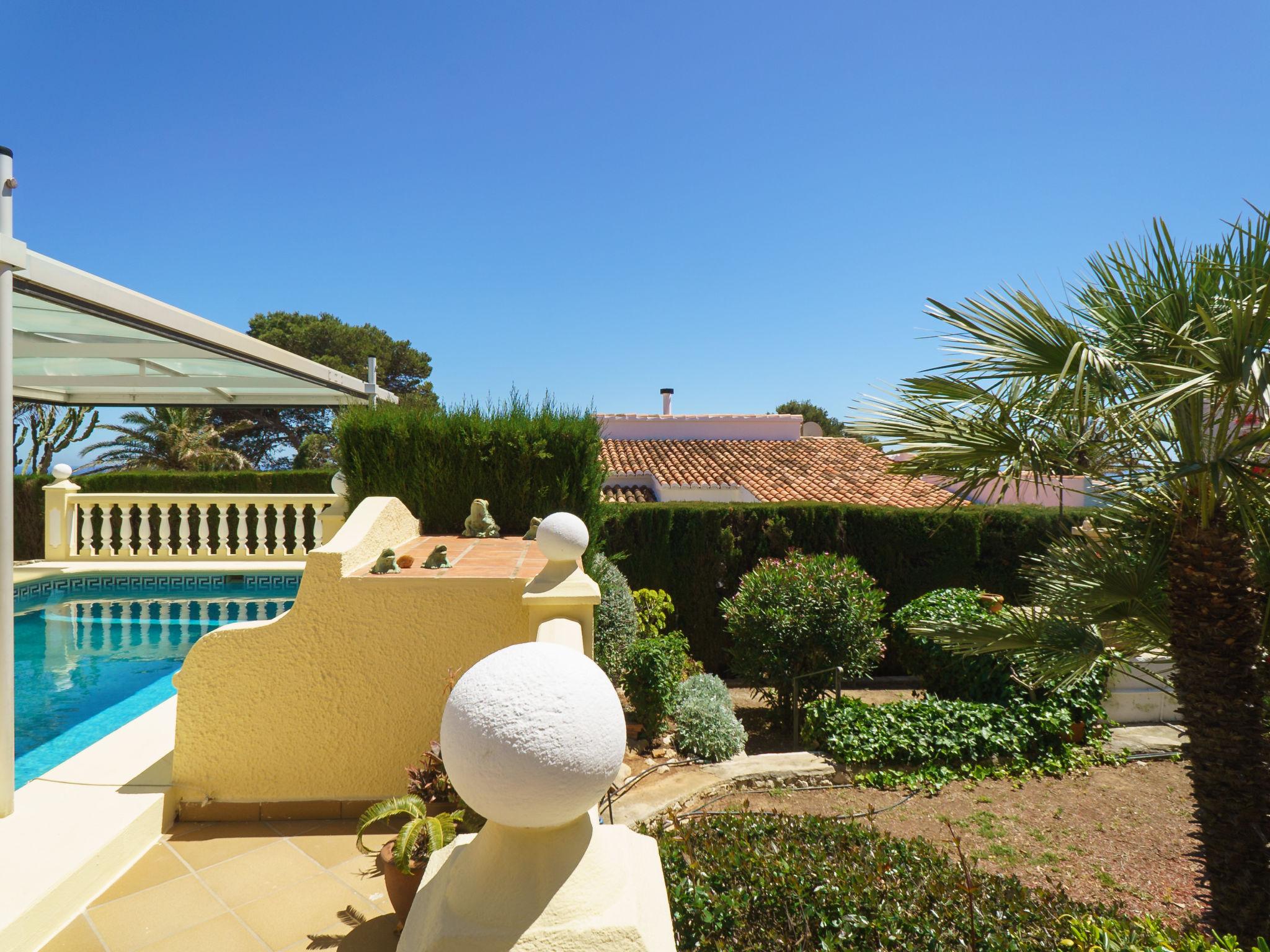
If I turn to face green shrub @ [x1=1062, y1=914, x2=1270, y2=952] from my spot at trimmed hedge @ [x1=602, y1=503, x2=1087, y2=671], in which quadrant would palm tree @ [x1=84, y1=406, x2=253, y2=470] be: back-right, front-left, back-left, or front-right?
back-right

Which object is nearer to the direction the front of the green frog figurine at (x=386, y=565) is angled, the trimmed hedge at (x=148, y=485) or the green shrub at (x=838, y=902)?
the green shrub

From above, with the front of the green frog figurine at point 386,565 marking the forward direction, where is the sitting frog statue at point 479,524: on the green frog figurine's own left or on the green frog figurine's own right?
on the green frog figurine's own left

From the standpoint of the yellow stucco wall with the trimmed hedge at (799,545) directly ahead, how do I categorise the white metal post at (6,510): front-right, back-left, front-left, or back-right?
back-left

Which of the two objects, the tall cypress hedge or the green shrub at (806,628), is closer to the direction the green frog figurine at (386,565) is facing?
the green shrub
